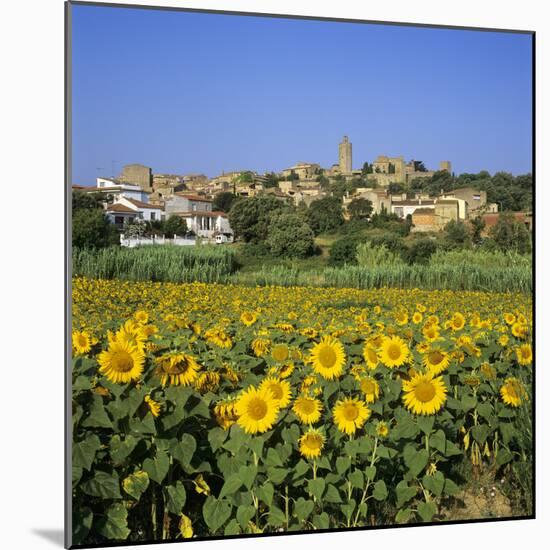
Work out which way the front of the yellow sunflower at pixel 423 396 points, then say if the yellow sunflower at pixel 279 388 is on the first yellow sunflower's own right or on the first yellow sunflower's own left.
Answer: on the first yellow sunflower's own right

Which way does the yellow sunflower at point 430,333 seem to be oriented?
toward the camera

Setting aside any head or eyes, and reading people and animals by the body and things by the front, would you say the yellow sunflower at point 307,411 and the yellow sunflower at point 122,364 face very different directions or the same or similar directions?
same or similar directions

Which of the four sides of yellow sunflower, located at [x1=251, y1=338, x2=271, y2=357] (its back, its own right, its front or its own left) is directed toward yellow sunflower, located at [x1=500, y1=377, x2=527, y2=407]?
left

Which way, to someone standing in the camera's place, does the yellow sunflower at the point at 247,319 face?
facing the viewer

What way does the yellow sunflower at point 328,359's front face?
toward the camera

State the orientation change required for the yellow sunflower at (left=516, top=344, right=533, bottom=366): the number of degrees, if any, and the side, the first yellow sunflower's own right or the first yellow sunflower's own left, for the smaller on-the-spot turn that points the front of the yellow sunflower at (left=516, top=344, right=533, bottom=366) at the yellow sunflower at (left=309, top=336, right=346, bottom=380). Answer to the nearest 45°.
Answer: approximately 45° to the first yellow sunflower's own right

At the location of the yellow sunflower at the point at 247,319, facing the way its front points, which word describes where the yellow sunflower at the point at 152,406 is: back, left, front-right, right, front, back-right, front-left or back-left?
front-right

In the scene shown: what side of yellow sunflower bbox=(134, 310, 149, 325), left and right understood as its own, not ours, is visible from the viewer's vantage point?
front
